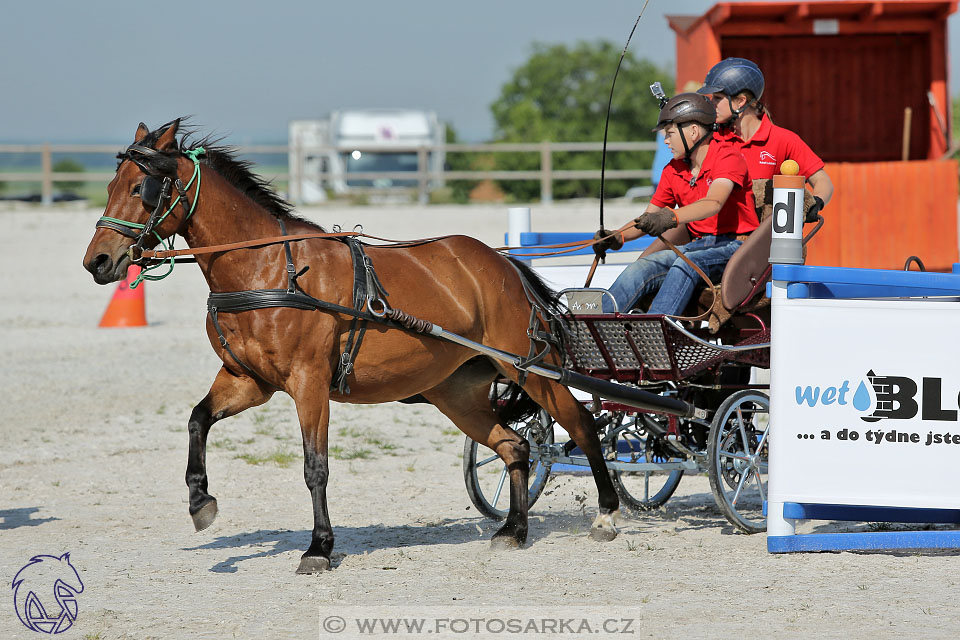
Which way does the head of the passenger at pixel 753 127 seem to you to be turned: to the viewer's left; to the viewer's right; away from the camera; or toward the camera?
to the viewer's left

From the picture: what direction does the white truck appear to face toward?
toward the camera

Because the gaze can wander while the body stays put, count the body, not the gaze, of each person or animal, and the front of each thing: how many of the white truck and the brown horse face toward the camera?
1

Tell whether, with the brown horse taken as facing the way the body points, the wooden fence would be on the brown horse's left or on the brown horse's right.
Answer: on the brown horse's right

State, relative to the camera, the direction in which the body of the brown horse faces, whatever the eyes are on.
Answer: to the viewer's left

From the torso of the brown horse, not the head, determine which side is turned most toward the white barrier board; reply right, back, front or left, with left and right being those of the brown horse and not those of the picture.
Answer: back

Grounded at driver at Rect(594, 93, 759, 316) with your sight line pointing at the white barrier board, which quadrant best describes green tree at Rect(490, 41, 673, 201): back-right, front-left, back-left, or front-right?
back-left

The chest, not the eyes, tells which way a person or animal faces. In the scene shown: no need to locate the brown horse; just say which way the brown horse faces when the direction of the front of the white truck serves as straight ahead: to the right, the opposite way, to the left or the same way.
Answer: to the right

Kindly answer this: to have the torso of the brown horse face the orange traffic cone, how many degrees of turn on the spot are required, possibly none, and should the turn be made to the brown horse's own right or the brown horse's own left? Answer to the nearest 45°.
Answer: approximately 90° to the brown horse's own right

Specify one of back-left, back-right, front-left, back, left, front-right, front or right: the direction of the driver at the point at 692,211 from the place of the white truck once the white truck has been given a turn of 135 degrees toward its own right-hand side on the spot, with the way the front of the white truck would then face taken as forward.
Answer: back-left

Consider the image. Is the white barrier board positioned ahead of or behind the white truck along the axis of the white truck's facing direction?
ahead

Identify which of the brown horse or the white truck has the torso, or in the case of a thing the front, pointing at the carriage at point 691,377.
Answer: the white truck

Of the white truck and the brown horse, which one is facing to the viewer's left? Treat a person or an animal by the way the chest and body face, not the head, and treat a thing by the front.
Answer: the brown horse

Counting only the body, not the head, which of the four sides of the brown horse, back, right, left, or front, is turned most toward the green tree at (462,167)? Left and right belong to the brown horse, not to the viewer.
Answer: right

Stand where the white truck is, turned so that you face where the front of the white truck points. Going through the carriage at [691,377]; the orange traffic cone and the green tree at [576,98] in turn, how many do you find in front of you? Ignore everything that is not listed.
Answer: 2

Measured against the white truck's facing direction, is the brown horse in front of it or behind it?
in front
